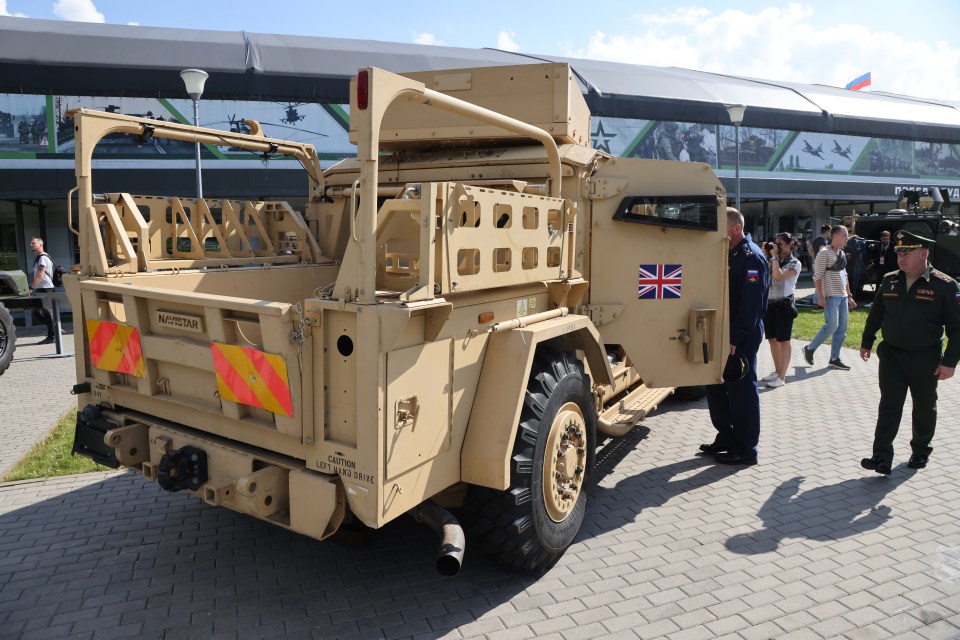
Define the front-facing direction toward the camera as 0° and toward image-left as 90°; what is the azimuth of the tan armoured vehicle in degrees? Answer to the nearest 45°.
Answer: approximately 225°

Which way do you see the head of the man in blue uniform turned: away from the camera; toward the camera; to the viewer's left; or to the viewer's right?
to the viewer's left

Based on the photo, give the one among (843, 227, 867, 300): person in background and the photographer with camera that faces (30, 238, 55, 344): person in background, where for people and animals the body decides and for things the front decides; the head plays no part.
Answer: the photographer with camera

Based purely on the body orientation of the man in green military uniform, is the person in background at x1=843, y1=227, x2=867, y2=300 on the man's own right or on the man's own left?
on the man's own right

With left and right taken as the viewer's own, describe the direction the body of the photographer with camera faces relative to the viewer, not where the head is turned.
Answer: facing to the left of the viewer

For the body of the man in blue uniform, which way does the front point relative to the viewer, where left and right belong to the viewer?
facing to the left of the viewer

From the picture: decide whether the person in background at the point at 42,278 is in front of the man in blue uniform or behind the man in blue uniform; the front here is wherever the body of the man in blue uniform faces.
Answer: in front

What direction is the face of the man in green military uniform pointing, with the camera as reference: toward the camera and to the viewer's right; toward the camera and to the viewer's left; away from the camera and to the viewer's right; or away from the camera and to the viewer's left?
toward the camera and to the viewer's left

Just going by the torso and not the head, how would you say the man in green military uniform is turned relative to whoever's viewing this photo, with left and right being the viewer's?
facing the viewer and to the left of the viewer
